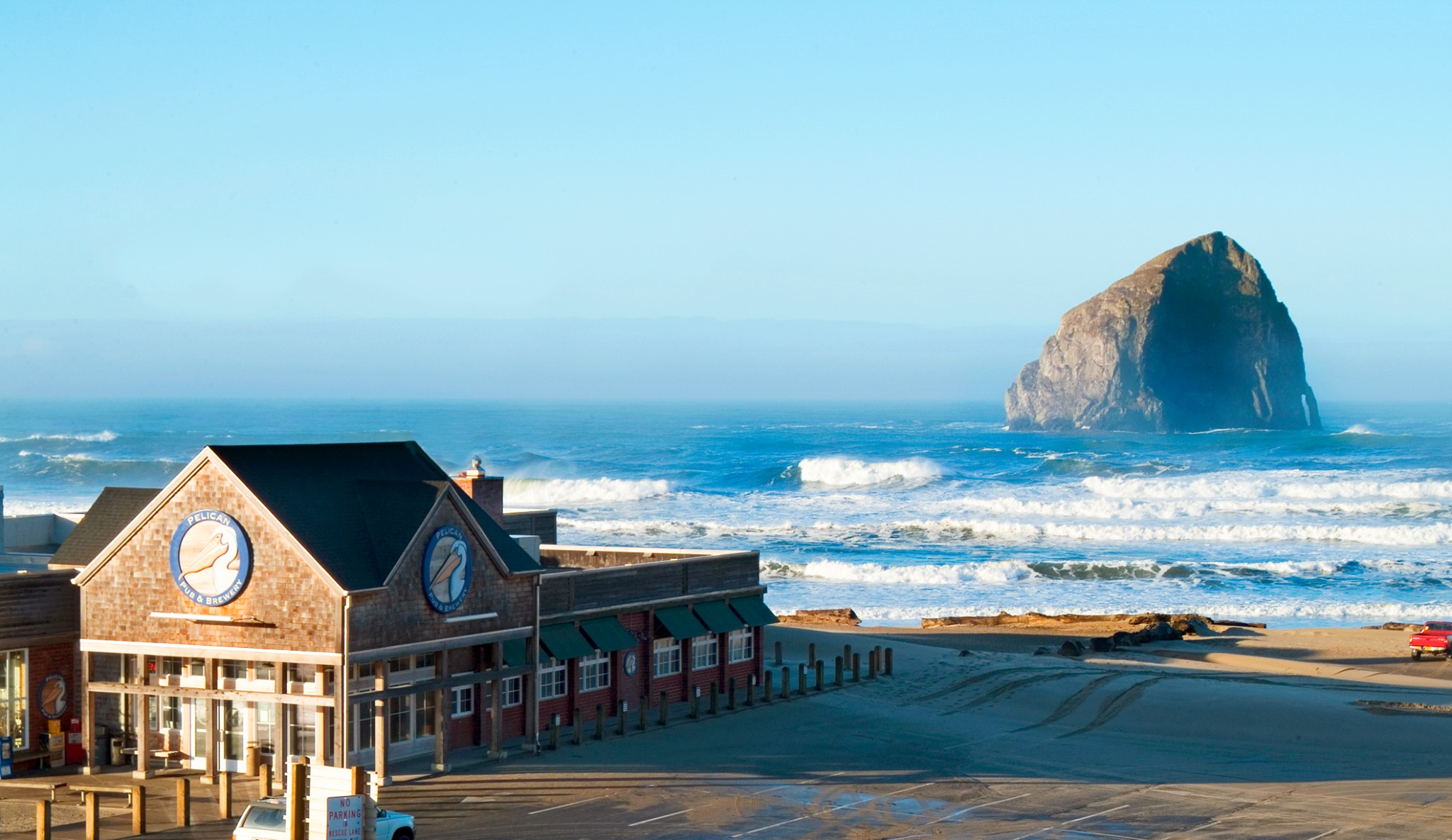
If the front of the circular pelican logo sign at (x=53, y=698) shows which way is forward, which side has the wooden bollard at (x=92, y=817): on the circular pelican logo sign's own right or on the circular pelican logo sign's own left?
on the circular pelican logo sign's own left

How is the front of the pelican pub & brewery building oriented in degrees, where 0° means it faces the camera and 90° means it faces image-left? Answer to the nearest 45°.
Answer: approximately 45°

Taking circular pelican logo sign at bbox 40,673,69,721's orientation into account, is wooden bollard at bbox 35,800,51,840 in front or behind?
in front

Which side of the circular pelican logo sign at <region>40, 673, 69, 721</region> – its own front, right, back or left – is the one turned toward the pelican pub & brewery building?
left

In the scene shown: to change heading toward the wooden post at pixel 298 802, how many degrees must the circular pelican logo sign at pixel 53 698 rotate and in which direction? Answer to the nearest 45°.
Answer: approximately 45° to its left

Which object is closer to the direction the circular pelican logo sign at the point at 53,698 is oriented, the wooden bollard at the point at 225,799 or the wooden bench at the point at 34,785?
the wooden bench

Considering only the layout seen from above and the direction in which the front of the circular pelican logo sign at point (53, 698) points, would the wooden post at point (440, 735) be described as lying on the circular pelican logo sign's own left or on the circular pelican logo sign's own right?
on the circular pelican logo sign's own left

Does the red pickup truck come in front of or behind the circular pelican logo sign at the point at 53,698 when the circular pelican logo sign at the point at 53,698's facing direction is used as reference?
behind

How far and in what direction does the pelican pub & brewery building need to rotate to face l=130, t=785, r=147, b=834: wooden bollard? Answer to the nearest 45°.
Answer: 0° — it already faces it

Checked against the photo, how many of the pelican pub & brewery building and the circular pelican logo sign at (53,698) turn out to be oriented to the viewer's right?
0

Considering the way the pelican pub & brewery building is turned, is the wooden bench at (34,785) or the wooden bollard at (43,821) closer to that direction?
the wooden bollard

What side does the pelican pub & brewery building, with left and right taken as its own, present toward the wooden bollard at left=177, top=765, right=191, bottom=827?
front

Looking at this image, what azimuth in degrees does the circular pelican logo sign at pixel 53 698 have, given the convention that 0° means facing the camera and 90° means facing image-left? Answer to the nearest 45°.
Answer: approximately 45°

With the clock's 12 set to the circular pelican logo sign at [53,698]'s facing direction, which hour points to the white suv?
The white suv is roughly at 10 o'clock from the circular pelican logo sign.

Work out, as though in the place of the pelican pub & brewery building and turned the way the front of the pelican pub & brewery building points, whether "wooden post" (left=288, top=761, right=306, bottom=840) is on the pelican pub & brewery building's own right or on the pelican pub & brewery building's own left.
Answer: on the pelican pub & brewery building's own left
